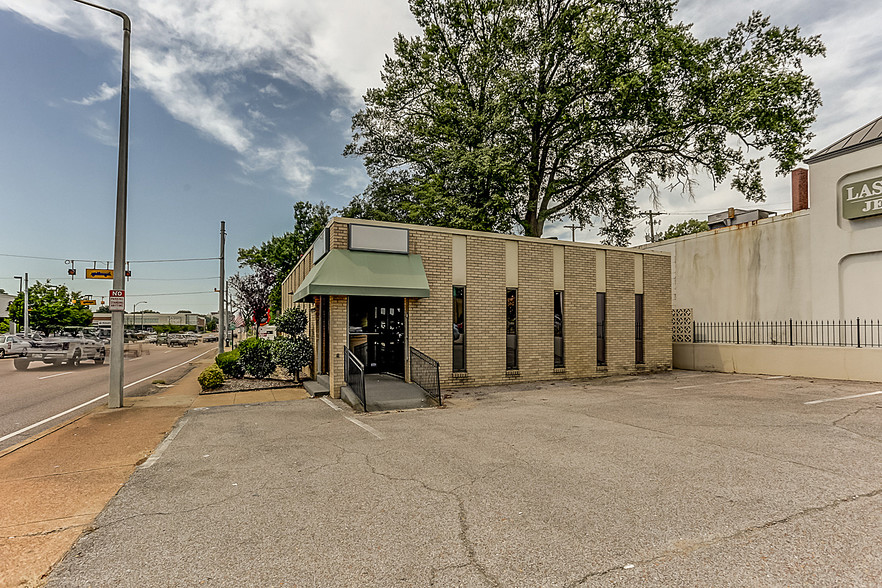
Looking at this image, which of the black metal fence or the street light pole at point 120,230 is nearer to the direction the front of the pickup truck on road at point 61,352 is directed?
the black metal fence

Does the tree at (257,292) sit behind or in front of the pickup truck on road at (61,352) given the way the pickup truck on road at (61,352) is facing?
in front
